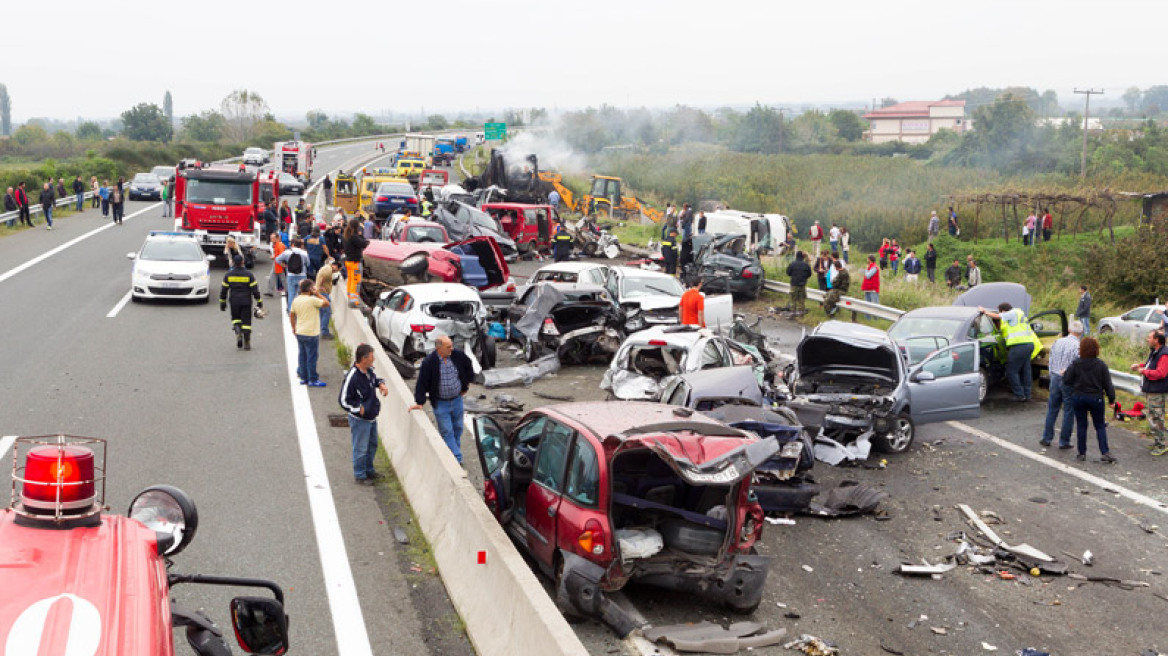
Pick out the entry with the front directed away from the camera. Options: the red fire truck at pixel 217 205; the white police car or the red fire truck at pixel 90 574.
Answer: the red fire truck at pixel 90 574

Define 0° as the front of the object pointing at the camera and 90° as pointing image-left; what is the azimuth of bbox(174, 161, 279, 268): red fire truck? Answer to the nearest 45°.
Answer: approximately 0°

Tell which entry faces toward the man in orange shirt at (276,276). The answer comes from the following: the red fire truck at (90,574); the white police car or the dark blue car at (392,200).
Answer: the red fire truck

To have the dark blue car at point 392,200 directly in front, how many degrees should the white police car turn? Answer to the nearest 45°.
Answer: approximately 135° to its left

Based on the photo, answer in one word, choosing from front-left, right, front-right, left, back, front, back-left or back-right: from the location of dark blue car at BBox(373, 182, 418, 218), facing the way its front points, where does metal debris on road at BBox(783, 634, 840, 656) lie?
back

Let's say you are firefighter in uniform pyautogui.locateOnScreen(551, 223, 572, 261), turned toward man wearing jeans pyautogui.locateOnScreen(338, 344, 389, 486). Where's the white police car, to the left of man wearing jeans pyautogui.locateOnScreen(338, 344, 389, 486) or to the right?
right

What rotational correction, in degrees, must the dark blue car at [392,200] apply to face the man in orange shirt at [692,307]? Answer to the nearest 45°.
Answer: approximately 180°

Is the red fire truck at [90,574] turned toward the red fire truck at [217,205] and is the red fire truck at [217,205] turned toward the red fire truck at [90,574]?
yes

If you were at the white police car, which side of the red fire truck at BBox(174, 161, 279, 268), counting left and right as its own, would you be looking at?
front

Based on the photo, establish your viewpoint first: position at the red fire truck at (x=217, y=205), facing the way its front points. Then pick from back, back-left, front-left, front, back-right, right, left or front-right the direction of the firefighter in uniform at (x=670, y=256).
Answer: left

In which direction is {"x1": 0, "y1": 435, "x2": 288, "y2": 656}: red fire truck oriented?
away from the camera

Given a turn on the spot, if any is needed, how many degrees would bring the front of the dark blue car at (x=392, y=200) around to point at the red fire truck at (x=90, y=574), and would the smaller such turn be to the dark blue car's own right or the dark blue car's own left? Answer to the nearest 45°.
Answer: approximately 180°
